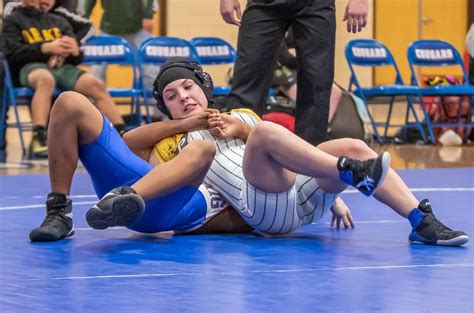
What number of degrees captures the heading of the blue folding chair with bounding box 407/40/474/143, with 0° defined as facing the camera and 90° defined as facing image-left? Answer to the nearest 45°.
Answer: approximately 315°

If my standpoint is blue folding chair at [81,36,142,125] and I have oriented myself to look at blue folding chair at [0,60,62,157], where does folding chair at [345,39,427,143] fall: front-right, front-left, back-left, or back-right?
back-left

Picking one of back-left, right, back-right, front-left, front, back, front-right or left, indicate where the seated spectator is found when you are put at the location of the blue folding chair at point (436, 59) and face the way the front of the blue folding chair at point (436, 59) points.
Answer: right

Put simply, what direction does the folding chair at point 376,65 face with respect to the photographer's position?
facing the viewer and to the right of the viewer

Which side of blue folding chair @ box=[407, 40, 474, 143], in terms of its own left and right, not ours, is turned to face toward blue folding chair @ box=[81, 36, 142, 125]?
right

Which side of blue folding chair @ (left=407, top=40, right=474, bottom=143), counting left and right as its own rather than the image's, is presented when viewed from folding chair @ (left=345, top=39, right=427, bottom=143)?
right

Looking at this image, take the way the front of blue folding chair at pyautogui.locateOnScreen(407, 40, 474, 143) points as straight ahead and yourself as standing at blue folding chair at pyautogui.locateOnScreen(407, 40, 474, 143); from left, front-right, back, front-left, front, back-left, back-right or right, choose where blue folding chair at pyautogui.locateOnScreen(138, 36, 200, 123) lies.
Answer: right

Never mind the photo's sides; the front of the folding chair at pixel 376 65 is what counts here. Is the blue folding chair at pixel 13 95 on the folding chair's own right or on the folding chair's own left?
on the folding chair's own right

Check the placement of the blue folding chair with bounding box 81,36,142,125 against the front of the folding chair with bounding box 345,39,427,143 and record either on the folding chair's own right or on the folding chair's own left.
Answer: on the folding chair's own right

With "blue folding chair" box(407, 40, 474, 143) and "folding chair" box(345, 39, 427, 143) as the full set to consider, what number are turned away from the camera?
0

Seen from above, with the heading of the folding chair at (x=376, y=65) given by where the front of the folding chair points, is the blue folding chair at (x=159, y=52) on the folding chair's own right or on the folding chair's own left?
on the folding chair's own right

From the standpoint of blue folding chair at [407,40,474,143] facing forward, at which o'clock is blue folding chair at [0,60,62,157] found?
blue folding chair at [0,60,62,157] is roughly at 3 o'clock from blue folding chair at [407,40,474,143].
